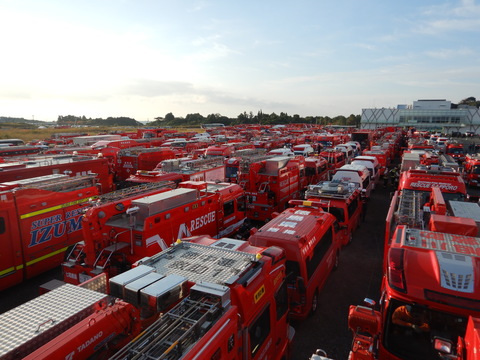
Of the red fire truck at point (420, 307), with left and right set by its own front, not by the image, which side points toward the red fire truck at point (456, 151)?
back

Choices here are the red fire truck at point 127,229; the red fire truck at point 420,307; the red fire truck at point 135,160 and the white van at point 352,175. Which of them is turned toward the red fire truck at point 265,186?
the red fire truck at point 127,229

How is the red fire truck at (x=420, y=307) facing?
toward the camera
